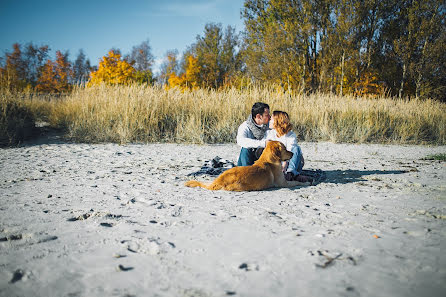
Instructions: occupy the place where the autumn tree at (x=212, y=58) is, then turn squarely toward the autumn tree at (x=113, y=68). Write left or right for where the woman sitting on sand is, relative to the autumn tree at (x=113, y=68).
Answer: left

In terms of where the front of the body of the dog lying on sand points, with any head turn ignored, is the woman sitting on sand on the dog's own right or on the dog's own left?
on the dog's own left

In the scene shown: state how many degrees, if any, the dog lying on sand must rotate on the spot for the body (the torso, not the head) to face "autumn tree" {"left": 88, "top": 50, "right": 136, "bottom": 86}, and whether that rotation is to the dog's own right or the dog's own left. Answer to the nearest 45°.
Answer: approximately 135° to the dog's own left

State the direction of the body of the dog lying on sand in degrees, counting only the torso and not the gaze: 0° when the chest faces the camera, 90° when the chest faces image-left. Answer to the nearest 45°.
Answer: approximately 270°

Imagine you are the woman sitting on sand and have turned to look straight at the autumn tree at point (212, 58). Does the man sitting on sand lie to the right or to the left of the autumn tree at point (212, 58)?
left

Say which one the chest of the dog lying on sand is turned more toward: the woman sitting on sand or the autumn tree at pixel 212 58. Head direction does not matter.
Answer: the woman sitting on sand

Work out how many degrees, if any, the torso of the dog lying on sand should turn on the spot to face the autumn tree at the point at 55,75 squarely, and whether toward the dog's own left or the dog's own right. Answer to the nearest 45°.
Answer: approximately 135° to the dog's own left

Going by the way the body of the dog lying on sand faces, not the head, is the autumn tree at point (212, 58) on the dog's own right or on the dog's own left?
on the dog's own left

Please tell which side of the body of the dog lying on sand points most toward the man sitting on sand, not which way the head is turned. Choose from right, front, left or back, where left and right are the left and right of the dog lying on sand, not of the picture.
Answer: left

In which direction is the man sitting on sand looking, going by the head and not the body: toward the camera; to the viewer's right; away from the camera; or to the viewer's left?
to the viewer's right

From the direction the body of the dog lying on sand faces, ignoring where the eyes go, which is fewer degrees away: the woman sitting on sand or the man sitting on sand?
the woman sitting on sand

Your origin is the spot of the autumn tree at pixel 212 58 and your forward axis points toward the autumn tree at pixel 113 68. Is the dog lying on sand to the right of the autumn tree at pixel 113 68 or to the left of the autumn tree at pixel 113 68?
left
